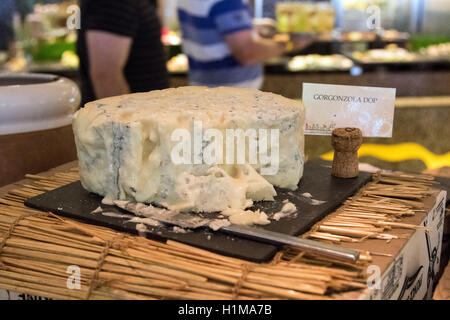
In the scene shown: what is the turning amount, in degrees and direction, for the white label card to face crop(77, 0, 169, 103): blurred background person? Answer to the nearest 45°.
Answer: approximately 135° to its right

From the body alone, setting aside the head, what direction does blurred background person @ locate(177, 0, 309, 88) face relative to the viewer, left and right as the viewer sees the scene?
facing away from the viewer and to the right of the viewer

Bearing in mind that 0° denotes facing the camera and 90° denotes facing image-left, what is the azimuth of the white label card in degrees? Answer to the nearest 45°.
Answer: approximately 0°

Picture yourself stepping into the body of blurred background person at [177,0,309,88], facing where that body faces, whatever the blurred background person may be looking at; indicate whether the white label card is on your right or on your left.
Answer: on your right

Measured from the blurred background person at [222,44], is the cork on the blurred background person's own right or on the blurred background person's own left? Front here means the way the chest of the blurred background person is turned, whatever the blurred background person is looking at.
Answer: on the blurred background person's own right

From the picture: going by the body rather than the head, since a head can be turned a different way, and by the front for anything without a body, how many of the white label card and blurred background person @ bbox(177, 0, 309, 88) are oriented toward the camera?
1
